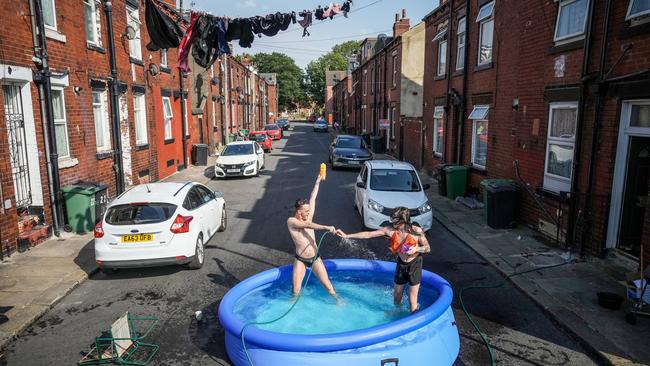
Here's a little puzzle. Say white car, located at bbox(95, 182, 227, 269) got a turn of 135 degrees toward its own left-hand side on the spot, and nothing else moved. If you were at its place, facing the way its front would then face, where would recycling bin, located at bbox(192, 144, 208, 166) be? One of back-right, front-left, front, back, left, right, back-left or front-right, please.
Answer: right

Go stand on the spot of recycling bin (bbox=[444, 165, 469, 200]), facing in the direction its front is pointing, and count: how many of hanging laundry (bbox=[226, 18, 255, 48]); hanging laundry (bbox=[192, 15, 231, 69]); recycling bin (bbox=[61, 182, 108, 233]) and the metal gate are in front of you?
4

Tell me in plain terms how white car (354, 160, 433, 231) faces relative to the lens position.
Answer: facing the viewer

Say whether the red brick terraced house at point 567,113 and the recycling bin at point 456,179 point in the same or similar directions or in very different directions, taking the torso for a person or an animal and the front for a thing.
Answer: same or similar directions

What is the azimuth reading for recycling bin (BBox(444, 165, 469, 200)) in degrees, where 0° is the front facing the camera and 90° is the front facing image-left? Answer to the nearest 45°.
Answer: approximately 45°

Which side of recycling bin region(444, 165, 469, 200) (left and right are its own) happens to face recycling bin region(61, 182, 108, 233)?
front

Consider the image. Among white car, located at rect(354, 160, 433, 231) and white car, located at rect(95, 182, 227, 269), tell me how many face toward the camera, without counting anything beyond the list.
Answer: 1

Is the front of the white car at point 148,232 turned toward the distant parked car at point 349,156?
yes

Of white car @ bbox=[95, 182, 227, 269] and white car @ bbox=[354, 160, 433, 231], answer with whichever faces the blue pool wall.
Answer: white car @ bbox=[354, 160, 433, 231]

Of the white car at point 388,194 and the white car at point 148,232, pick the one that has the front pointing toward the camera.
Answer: the white car at point 388,194

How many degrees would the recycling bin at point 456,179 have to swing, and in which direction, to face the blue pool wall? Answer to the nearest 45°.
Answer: approximately 45° to its left

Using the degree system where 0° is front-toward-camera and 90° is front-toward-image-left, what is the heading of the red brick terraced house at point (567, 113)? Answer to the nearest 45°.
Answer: approximately 45°

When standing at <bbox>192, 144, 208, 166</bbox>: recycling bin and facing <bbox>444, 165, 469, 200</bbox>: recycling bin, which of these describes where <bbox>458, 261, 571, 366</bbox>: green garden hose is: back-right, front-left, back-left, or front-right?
front-right

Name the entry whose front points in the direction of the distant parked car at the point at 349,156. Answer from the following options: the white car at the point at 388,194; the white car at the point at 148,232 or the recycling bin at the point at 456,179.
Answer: the white car at the point at 148,232

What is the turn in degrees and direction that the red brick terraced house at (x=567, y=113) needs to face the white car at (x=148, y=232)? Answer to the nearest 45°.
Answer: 0° — it already faces it

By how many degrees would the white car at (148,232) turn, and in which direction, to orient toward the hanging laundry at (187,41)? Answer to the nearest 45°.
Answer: approximately 45° to its left
